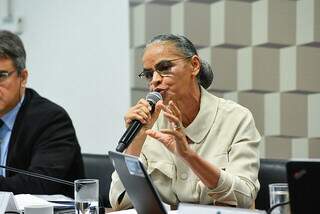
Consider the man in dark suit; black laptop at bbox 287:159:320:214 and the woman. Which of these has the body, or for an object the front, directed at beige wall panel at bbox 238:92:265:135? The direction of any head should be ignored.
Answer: the black laptop

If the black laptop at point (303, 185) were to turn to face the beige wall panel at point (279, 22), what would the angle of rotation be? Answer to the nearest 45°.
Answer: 0° — it already faces it

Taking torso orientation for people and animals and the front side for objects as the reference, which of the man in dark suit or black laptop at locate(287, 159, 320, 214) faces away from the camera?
the black laptop

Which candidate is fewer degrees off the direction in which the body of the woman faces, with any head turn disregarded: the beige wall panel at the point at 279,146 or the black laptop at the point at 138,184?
the black laptop

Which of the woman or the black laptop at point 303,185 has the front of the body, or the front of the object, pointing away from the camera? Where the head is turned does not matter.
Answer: the black laptop

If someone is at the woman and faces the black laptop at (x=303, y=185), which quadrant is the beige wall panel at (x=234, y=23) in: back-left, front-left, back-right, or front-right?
back-left

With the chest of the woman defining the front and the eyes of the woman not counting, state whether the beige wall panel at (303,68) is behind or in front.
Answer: behind

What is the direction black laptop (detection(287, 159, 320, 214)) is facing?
away from the camera

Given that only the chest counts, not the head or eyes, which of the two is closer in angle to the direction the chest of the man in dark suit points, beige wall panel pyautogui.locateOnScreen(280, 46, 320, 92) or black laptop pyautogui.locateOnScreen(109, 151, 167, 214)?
the black laptop

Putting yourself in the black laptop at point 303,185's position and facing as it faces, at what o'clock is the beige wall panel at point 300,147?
The beige wall panel is roughly at 12 o'clock from the black laptop.

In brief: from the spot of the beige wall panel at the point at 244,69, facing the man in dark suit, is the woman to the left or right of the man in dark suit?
left

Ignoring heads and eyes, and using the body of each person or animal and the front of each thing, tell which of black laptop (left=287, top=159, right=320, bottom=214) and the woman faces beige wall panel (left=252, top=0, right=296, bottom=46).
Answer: the black laptop

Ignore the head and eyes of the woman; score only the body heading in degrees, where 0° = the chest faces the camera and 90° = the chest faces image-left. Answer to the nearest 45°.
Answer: approximately 45°

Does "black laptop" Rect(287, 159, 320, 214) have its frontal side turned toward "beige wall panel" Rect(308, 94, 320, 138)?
yes

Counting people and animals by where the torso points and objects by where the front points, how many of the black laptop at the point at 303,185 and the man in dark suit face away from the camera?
1

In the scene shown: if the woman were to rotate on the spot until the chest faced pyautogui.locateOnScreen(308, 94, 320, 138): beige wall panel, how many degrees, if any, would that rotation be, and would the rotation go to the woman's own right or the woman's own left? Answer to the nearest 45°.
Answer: approximately 180°

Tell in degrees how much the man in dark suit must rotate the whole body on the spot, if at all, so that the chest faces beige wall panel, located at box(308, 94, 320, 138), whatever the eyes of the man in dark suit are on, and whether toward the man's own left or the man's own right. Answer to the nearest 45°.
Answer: approximately 135° to the man's own left
